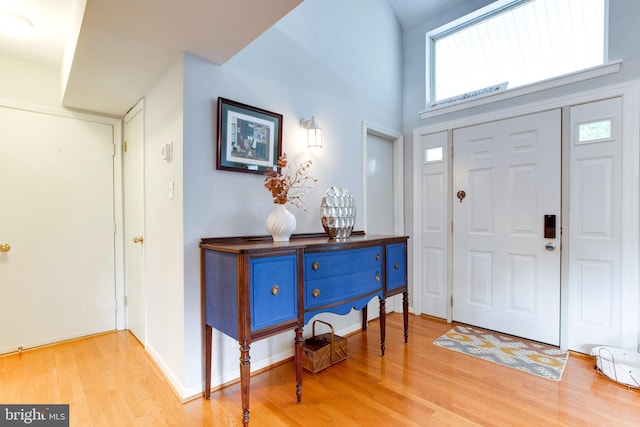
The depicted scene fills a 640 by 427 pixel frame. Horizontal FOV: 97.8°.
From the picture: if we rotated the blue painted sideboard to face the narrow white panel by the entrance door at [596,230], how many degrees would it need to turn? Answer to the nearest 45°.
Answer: approximately 45° to its left

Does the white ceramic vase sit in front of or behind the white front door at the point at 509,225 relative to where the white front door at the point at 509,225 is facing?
in front

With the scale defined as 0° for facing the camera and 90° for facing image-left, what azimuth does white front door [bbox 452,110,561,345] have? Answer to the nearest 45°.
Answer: approximately 45°

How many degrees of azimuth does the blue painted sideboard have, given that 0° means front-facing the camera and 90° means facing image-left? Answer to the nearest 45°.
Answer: approximately 315°

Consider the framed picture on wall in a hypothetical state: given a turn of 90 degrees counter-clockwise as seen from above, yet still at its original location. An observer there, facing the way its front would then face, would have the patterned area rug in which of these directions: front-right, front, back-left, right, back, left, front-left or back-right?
front-right

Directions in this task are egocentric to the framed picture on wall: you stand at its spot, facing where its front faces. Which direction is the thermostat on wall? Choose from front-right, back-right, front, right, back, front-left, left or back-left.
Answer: back-right

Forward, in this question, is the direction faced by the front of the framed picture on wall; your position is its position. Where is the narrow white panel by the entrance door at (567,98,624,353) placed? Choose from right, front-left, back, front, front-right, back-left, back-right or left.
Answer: front-left
